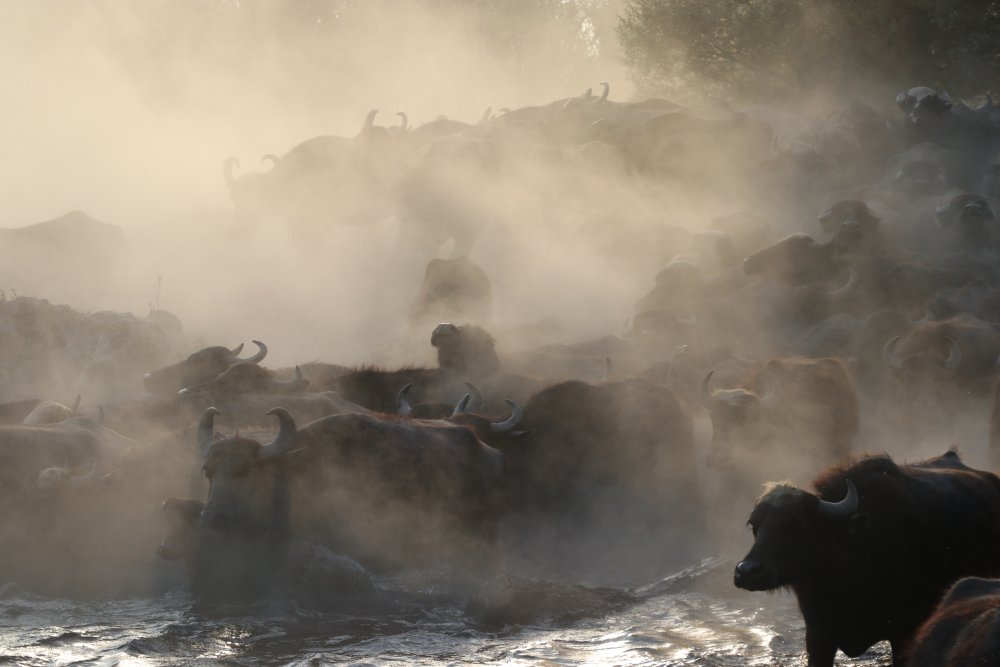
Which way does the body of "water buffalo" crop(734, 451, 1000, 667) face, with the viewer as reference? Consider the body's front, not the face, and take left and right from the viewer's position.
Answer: facing the viewer and to the left of the viewer

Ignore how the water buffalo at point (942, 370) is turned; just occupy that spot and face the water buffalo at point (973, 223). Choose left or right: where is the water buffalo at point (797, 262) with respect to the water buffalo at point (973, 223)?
left

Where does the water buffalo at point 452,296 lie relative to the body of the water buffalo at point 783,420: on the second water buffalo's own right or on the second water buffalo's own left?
on the second water buffalo's own right

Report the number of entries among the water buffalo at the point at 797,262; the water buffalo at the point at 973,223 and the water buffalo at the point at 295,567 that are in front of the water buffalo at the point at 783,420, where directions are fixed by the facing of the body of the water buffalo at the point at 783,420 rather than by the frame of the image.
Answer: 1

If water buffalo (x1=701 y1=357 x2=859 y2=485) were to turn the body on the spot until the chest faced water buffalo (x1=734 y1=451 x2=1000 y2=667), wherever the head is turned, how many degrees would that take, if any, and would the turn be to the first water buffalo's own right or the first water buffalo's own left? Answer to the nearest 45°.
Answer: approximately 45° to the first water buffalo's own left

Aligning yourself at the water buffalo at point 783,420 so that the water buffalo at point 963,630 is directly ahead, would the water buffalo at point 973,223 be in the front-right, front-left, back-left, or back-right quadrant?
back-left

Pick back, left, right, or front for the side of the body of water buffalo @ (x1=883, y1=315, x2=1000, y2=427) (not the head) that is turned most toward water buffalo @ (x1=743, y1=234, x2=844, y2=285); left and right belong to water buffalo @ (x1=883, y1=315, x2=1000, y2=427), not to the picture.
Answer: right

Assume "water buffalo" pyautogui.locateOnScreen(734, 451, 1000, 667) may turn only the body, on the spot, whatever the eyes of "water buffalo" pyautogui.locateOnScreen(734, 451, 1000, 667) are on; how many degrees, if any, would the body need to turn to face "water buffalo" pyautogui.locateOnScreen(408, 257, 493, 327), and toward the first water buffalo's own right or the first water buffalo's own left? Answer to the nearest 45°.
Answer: approximately 90° to the first water buffalo's own right
